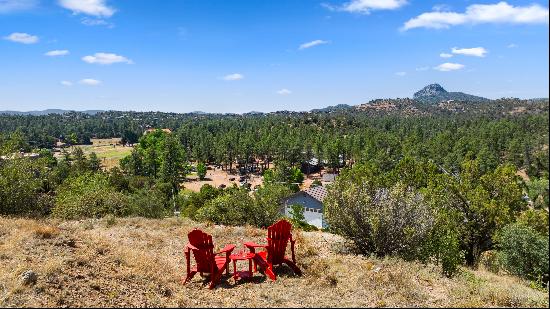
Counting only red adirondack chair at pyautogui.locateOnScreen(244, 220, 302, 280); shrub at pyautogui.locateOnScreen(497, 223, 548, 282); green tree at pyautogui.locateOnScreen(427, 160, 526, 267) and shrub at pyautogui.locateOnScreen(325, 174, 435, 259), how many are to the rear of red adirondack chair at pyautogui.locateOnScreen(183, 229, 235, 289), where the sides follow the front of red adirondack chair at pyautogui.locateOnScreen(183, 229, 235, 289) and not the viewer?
0

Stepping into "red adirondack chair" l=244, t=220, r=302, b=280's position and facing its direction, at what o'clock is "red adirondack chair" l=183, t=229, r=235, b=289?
"red adirondack chair" l=183, t=229, r=235, b=289 is roughly at 10 o'clock from "red adirondack chair" l=244, t=220, r=302, b=280.

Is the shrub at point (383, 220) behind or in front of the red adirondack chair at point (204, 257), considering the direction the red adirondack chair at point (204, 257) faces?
in front

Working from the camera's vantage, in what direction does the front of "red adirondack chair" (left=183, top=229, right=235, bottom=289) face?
facing away from the viewer and to the right of the viewer

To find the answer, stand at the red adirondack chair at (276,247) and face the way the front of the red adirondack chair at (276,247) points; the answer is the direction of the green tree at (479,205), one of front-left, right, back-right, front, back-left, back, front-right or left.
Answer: right

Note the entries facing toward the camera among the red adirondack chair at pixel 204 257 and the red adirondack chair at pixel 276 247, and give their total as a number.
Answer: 0

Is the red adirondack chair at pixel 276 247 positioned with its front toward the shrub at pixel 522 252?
no

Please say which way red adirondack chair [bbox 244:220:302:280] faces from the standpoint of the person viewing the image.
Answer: facing away from the viewer and to the left of the viewer

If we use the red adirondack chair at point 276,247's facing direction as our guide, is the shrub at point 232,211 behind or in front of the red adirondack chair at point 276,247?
in front

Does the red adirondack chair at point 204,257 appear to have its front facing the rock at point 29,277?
no

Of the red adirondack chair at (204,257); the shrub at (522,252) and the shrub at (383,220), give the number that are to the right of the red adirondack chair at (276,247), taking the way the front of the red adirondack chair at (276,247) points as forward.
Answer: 2

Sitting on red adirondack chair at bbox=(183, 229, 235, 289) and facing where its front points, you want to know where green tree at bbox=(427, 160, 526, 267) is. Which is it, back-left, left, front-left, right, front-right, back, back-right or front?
front

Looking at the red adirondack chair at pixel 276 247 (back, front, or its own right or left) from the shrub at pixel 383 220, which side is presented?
right

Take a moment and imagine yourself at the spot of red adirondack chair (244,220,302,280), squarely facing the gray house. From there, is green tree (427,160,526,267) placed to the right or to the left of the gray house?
right

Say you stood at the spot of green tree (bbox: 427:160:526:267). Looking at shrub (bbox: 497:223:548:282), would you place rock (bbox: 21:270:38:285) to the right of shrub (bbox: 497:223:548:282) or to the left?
right
